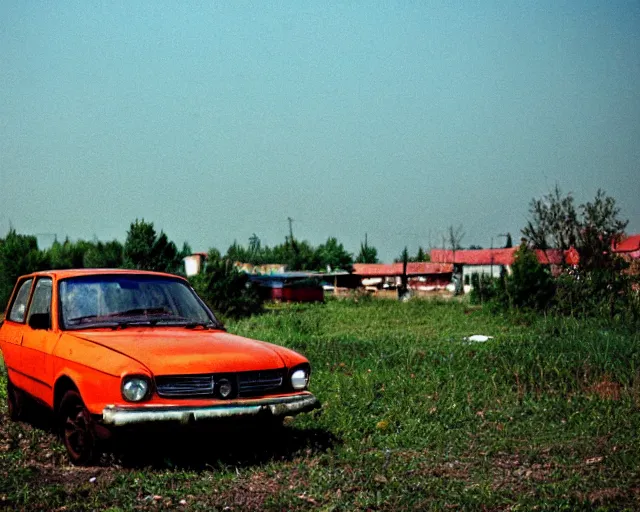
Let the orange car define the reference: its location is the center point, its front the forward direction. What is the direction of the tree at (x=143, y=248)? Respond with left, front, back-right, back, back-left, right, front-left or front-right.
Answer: back-left

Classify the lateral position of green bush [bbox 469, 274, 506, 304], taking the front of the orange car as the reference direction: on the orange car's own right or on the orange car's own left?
on the orange car's own left

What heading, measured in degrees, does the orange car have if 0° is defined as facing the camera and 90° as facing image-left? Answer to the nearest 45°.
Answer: approximately 315°

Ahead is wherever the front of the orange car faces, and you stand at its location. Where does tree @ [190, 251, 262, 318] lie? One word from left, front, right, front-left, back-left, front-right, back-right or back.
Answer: back-left

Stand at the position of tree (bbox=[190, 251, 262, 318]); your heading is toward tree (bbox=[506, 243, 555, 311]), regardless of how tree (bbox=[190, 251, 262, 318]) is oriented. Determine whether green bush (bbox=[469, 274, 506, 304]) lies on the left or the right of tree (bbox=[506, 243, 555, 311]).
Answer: left

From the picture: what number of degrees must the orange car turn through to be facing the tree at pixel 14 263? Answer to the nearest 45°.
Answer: approximately 135° to its left

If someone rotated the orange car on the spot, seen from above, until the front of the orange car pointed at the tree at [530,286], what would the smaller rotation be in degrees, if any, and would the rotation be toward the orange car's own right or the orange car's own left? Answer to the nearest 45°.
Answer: approximately 90° to the orange car's own left
